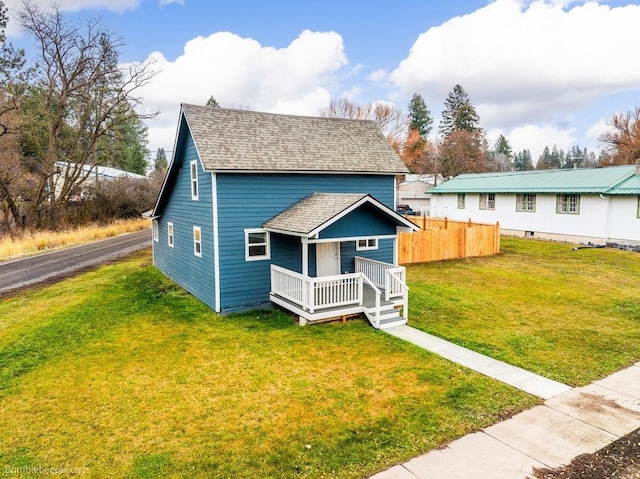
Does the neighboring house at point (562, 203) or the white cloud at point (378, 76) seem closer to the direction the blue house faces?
the neighboring house

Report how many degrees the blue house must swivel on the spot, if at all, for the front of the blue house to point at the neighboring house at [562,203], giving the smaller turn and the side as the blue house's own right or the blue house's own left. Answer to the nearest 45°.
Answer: approximately 90° to the blue house's own left

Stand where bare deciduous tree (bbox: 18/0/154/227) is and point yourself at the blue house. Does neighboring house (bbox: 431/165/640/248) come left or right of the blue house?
left

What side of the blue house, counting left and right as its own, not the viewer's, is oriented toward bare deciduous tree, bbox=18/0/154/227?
back

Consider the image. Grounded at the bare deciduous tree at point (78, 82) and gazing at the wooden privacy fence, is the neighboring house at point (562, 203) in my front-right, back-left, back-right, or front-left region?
front-left

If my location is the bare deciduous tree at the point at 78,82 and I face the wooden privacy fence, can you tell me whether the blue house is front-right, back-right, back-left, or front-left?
front-right

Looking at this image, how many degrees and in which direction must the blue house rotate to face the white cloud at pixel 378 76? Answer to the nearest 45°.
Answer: approximately 135° to its left

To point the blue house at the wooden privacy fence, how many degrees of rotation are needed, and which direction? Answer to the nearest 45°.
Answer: approximately 90° to its left

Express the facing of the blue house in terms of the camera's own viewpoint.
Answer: facing the viewer and to the right of the viewer
